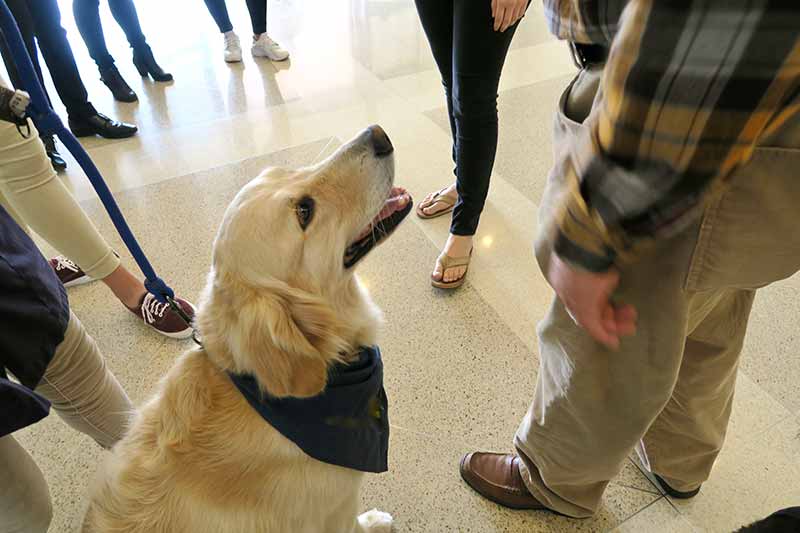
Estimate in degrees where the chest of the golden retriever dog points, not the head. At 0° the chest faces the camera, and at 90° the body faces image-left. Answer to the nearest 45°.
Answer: approximately 270°
